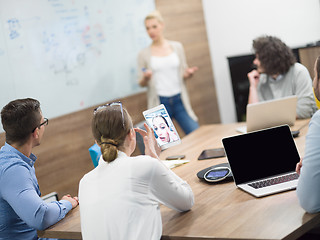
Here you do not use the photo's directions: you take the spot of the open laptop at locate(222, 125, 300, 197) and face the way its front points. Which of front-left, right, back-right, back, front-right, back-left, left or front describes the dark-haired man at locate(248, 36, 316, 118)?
back-left

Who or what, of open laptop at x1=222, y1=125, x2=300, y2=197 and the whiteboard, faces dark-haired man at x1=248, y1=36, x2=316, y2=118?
the whiteboard

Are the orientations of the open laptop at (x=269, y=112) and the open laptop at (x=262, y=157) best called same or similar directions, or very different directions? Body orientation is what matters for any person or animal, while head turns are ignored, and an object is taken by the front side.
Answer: very different directions

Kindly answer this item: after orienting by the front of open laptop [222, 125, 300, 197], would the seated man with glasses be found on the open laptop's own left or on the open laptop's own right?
on the open laptop's own right

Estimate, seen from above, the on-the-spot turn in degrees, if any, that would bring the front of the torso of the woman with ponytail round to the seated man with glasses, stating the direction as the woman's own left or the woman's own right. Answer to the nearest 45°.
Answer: approximately 90° to the woman's own left

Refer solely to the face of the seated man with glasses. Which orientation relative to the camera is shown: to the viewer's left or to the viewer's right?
to the viewer's right

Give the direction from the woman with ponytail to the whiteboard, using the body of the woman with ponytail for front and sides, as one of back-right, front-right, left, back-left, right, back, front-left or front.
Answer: front-left

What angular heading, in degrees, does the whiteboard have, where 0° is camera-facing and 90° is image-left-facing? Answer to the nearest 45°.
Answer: approximately 315°

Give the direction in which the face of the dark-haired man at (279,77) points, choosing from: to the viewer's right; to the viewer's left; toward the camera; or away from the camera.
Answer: to the viewer's left
